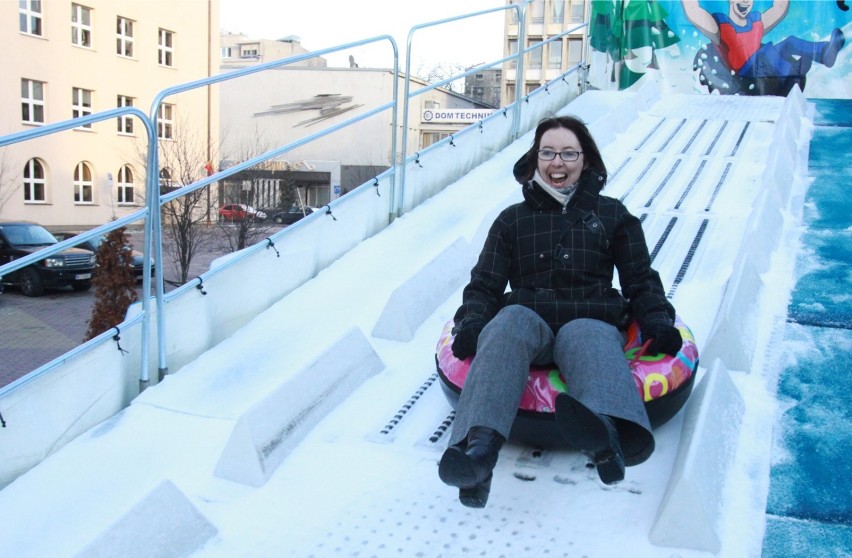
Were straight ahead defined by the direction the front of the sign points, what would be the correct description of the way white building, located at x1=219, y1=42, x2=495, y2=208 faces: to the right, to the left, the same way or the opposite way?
the same way

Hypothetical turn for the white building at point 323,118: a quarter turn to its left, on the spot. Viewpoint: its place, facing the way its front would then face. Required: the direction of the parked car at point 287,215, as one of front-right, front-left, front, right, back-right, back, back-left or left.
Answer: right

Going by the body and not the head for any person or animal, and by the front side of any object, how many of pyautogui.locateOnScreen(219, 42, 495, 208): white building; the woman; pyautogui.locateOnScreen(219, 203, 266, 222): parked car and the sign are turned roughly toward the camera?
3

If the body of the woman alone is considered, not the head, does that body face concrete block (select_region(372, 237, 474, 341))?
no

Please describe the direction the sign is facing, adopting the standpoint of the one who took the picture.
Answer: facing the viewer

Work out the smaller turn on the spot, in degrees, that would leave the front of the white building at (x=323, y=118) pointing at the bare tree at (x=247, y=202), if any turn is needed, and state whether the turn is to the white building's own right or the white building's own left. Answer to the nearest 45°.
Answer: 0° — it already faces it

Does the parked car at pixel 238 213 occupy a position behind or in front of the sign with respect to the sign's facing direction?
in front

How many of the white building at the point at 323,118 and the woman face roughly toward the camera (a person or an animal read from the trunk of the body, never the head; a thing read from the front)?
2

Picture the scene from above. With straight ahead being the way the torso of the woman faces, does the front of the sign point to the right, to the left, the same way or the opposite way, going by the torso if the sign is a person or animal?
the same way

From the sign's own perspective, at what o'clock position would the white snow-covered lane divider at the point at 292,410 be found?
The white snow-covered lane divider is roughly at 12 o'clock from the sign.

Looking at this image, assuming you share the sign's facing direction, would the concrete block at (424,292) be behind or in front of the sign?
in front

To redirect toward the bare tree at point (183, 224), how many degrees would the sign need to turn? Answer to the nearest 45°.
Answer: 0° — it already faces it

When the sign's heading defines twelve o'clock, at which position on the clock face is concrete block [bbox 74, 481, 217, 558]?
The concrete block is roughly at 12 o'clock from the sign.

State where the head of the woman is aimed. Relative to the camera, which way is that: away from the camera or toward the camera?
toward the camera

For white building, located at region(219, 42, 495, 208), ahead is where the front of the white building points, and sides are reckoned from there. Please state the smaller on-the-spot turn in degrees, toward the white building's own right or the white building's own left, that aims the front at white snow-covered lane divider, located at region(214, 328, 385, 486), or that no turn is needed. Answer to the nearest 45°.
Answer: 0° — it already faces it
